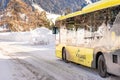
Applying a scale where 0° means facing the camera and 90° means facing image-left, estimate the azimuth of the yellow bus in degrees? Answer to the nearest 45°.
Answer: approximately 135°
